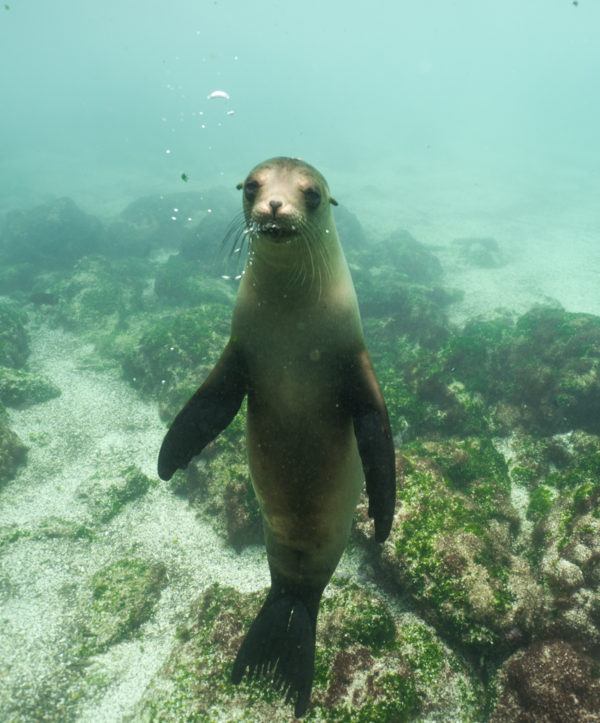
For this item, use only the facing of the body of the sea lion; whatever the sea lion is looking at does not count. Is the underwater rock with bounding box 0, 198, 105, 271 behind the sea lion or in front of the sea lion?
behind

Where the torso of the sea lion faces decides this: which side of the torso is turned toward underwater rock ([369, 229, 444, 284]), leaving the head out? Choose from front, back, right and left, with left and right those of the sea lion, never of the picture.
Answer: back

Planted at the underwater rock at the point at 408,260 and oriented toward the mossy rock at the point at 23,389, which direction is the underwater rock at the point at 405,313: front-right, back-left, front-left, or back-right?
front-left

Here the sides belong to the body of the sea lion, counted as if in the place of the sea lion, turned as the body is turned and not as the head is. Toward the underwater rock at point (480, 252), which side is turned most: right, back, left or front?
back

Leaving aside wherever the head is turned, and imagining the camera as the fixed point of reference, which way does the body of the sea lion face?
toward the camera

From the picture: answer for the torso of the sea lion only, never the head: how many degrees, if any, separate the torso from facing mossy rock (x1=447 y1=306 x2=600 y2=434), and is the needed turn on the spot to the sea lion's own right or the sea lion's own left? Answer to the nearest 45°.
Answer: approximately 135° to the sea lion's own left
